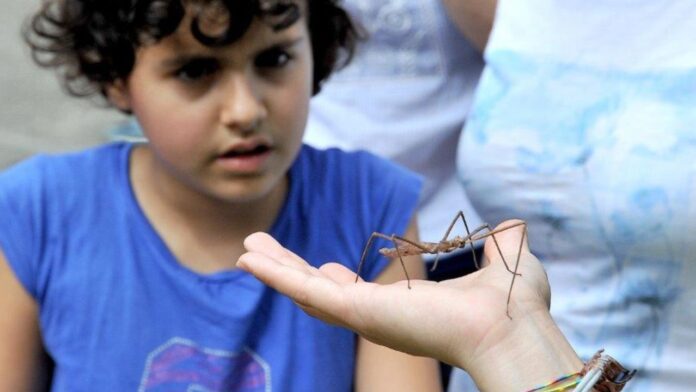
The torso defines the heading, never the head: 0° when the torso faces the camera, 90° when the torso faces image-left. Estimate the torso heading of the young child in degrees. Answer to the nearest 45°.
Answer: approximately 0°
